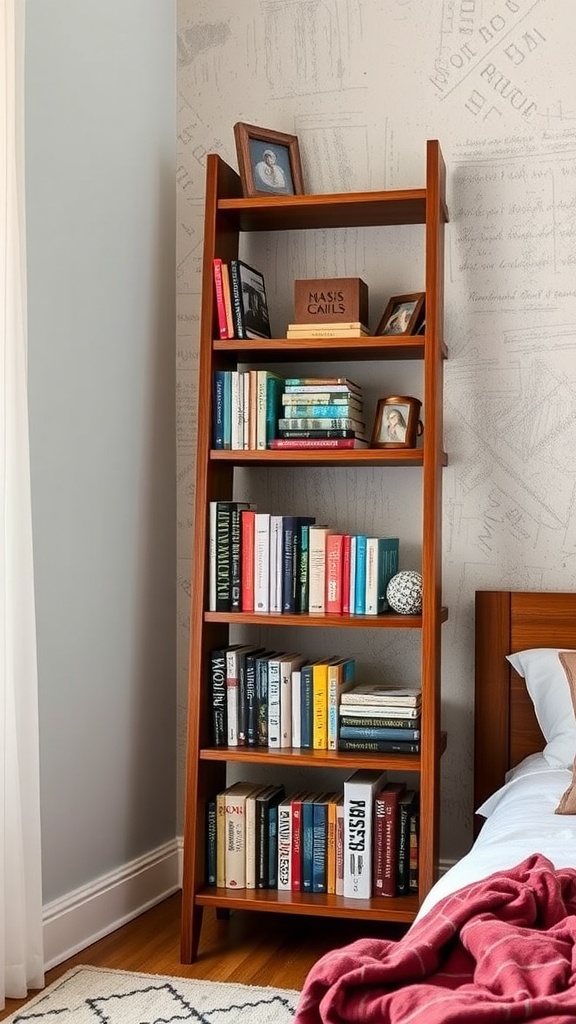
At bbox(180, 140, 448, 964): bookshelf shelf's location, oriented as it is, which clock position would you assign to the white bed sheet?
The white bed sheet is roughly at 11 o'clock from the bookshelf shelf.

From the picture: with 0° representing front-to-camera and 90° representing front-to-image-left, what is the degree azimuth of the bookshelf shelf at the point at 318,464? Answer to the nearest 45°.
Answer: approximately 0°

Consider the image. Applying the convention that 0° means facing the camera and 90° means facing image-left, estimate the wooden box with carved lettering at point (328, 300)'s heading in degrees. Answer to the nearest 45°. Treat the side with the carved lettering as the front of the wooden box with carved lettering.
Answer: approximately 0°
